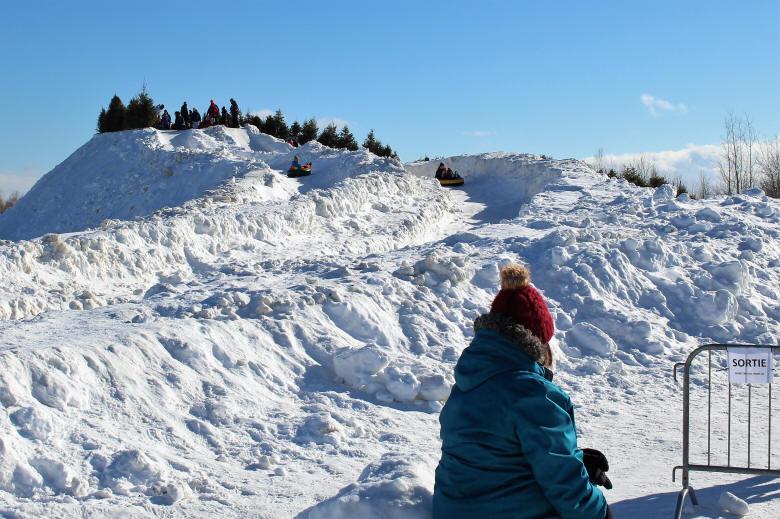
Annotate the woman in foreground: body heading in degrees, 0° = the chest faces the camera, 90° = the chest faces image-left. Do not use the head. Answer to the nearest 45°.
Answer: approximately 225°

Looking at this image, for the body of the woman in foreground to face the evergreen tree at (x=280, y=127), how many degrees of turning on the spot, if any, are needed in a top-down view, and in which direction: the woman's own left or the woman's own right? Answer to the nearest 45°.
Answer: approximately 45° to the woman's own left

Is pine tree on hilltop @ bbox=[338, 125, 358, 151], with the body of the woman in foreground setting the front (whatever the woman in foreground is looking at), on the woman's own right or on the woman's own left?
on the woman's own left

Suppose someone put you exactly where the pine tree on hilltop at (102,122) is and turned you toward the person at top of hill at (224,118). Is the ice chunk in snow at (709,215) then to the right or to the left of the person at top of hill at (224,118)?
right

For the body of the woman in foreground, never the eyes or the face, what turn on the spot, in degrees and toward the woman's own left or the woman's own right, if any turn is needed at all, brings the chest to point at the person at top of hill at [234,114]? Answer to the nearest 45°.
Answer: approximately 45° to the woman's own left

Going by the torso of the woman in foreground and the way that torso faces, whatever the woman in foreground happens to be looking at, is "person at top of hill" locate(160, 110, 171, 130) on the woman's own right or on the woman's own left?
on the woman's own left

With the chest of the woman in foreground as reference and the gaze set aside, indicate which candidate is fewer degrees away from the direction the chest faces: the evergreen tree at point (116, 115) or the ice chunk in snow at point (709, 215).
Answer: the ice chunk in snow

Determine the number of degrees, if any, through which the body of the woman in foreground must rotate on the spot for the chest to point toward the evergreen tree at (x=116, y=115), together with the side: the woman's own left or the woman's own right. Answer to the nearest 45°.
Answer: approximately 90° to the woman's own left

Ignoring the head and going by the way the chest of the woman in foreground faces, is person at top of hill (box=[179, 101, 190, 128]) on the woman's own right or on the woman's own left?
on the woman's own left
